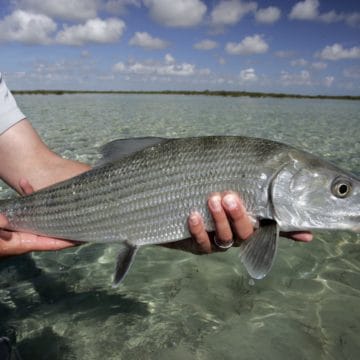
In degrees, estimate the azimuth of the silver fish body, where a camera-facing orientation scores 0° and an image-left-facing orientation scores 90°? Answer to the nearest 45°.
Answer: approximately 270°
